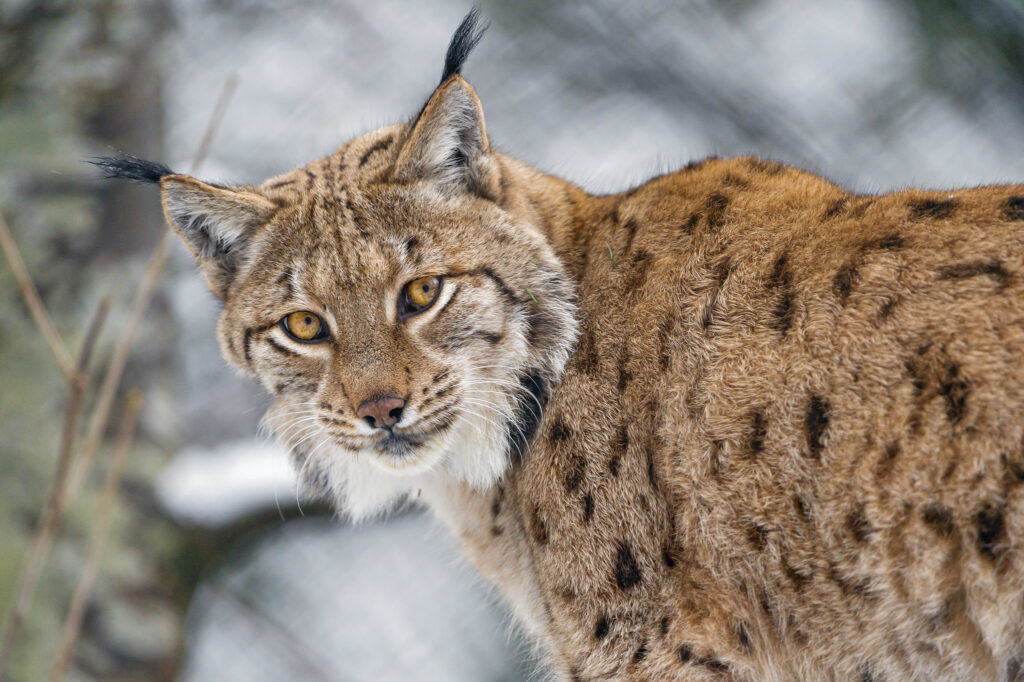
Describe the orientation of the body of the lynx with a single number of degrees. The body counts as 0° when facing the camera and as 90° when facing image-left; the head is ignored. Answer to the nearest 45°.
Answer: approximately 90°
